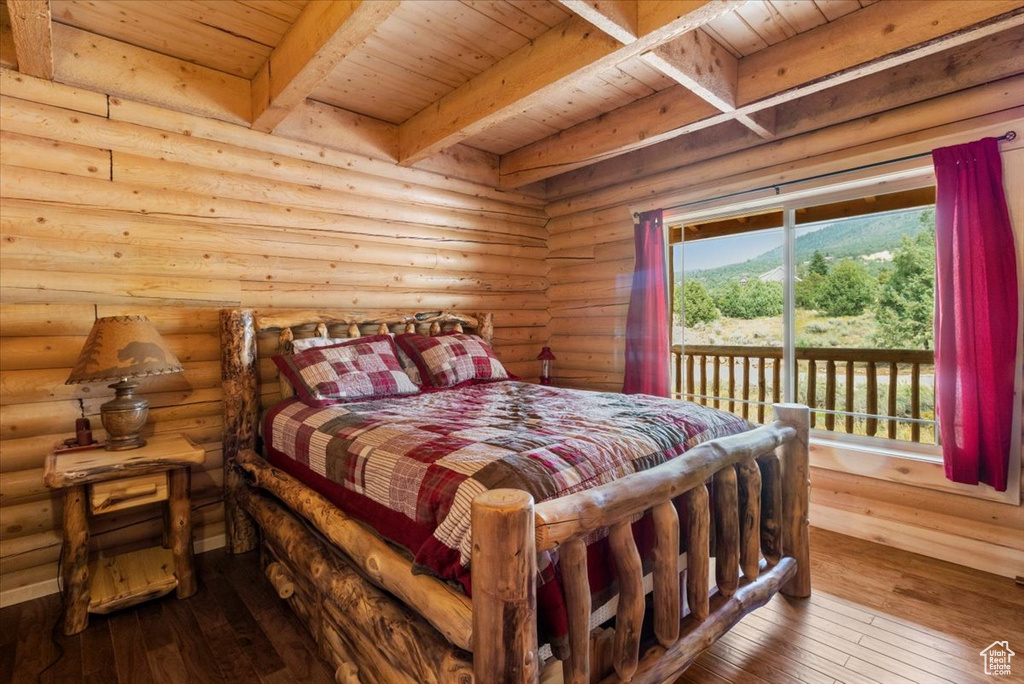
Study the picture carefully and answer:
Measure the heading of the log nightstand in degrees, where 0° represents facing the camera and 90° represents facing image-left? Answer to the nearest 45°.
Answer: approximately 315°

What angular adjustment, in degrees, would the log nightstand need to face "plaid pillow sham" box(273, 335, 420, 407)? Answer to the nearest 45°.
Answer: approximately 45° to its left

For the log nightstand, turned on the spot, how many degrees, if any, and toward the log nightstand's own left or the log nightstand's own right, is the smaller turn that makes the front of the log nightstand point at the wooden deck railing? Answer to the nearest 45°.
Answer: approximately 45° to the log nightstand's own left

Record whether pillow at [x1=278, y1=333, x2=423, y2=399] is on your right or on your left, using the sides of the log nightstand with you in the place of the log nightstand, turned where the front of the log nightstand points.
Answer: on your left
